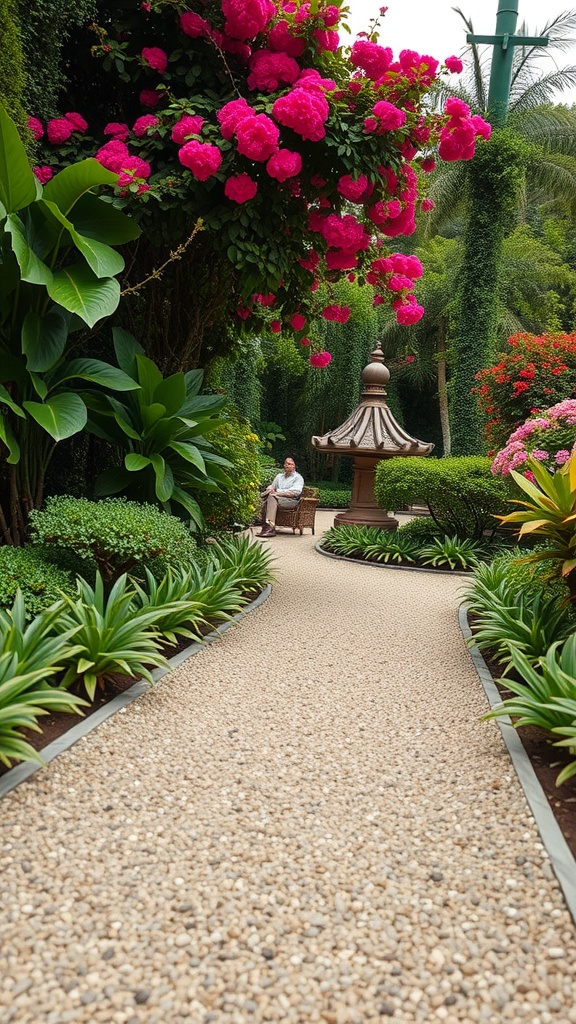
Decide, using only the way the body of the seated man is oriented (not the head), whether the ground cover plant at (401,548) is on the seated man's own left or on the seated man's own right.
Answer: on the seated man's own left

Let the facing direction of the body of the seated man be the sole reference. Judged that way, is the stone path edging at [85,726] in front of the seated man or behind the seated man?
in front

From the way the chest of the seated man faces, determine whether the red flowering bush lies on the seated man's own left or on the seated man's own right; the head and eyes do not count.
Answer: on the seated man's own left

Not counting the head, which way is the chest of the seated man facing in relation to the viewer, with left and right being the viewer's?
facing the viewer and to the left of the viewer

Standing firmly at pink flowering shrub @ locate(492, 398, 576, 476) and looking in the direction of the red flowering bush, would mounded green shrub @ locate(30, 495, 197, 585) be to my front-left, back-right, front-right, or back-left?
back-left

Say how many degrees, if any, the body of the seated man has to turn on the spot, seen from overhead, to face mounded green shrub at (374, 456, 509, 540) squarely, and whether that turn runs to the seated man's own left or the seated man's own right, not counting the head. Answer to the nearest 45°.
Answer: approximately 90° to the seated man's own left
